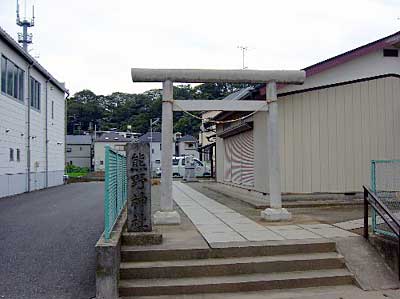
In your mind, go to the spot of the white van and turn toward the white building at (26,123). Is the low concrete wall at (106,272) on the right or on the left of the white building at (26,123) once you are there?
left

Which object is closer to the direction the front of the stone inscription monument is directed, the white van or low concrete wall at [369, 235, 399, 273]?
the low concrete wall

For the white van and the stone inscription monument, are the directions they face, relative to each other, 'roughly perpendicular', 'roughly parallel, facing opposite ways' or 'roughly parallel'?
roughly perpendicular

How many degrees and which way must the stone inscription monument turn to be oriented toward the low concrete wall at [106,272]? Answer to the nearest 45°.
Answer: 0° — it already faces it

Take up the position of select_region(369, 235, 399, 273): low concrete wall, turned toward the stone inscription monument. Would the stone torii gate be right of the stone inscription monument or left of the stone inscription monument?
right

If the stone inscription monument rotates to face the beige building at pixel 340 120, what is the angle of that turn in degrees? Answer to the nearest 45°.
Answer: approximately 135° to its left

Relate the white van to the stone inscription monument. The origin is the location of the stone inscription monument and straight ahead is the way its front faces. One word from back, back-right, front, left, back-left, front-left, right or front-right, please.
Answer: back

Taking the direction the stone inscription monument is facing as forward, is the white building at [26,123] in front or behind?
behind

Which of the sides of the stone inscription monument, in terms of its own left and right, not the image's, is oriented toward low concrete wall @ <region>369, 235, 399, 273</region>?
left
